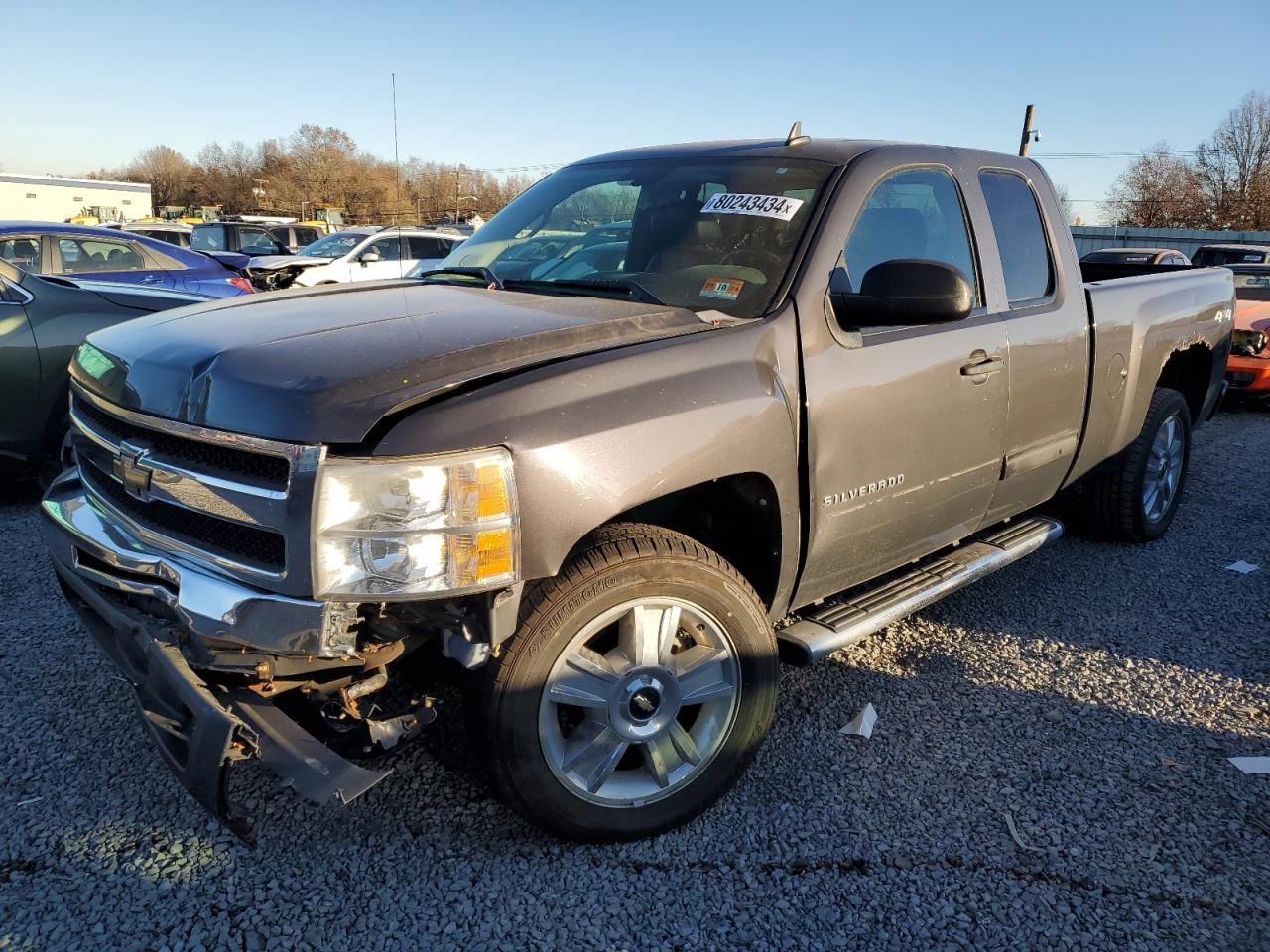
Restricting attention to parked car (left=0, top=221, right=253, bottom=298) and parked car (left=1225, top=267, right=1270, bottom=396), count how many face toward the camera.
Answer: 1

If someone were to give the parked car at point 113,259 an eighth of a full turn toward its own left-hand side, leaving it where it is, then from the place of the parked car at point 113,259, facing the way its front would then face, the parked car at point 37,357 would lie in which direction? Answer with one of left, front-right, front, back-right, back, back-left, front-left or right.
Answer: front-left

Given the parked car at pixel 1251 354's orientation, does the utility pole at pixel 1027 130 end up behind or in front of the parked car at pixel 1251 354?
behind

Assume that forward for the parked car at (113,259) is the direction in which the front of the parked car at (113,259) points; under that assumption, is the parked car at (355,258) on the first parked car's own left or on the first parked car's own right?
on the first parked car's own right

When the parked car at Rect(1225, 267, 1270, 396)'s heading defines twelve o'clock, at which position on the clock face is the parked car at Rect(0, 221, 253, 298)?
the parked car at Rect(0, 221, 253, 298) is roughly at 2 o'clock from the parked car at Rect(1225, 267, 1270, 396).

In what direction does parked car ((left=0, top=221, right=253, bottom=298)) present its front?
to the viewer's left

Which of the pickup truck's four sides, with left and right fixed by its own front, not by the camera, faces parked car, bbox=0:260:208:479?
right

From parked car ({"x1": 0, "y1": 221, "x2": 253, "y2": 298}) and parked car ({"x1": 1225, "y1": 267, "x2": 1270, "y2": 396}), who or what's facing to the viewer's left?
parked car ({"x1": 0, "y1": 221, "x2": 253, "y2": 298})
